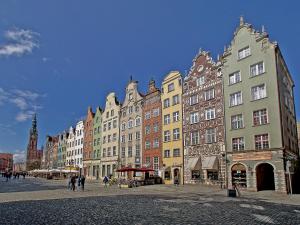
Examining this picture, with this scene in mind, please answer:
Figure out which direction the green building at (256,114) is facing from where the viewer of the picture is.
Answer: facing the viewer and to the left of the viewer

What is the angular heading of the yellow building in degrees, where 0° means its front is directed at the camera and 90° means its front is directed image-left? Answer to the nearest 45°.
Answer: approximately 45°

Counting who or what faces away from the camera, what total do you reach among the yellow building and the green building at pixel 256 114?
0

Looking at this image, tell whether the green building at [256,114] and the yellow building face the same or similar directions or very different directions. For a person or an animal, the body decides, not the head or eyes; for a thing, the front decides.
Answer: same or similar directions

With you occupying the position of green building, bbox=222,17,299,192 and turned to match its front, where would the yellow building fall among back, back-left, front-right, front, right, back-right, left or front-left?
right

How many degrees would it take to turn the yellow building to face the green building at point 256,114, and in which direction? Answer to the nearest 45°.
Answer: approximately 90° to its left
